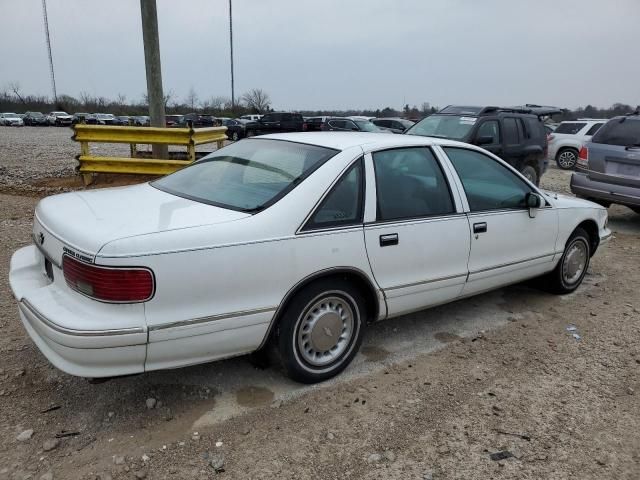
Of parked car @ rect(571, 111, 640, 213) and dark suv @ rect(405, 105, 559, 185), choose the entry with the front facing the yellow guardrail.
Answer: the dark suv

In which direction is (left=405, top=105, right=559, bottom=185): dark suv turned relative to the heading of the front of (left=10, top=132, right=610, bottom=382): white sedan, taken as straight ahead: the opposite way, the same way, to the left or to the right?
the opposite way

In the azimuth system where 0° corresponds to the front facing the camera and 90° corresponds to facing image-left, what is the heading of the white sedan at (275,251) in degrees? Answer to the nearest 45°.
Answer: approximately 225°

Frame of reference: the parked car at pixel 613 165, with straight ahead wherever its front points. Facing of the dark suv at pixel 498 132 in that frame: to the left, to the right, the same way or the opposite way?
the opposite way

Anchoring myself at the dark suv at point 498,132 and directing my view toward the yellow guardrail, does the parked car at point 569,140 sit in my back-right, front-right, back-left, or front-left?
back-right

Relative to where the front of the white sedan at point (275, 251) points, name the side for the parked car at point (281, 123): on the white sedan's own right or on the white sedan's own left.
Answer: on the white sedan's own left

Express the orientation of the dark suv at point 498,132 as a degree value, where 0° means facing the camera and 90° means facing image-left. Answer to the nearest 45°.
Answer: approximately 45°

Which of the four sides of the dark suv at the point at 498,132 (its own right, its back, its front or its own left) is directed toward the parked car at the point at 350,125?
right

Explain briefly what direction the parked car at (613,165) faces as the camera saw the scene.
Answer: facing away from the viewer and to the right of the viewer
